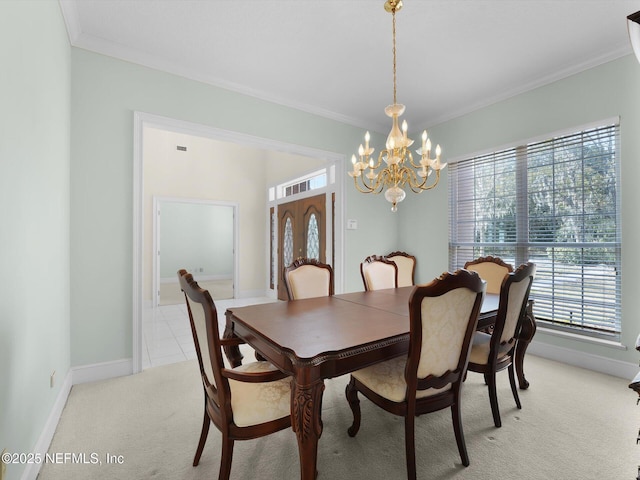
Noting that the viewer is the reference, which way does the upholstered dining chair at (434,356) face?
facing away from the viewer and to the left of the viewer

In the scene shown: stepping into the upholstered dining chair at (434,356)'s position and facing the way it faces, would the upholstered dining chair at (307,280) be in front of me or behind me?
in front

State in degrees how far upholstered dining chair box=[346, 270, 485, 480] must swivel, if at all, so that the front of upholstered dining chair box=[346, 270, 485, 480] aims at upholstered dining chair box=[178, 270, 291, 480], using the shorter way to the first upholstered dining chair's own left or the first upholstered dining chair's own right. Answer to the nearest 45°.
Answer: approximately 90° to the first upholstered dining chair's own left

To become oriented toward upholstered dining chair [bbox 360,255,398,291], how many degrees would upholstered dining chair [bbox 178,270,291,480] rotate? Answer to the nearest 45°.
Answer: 0° — it already faces it

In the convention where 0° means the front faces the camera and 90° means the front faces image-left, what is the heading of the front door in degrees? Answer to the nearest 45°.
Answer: approximately 45°

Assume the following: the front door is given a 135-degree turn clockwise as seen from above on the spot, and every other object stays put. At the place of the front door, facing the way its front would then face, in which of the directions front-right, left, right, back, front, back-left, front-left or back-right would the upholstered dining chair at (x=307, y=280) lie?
back

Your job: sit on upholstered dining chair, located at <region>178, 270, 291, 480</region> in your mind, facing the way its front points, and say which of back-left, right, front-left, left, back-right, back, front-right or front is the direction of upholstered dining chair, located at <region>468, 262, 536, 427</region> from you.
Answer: front-right

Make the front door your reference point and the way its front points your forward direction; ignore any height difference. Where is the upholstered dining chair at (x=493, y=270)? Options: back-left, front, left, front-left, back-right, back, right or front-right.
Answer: left

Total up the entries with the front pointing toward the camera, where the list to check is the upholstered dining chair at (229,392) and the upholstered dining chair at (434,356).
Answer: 0

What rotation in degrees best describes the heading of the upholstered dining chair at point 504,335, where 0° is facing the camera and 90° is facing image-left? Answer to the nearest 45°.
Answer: approximately 135°

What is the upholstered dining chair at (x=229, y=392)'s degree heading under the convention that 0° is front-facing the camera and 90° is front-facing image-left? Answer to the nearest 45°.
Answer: approximately 225°

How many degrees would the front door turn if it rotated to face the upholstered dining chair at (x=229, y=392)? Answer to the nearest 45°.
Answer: approximately 45° to its left

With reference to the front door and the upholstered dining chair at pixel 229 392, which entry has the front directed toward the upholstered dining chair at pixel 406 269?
the upholstered dining chair at pixel 229 392

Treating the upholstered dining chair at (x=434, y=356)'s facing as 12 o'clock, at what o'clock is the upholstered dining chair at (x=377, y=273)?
the upholstered dining chair at (x=377, y=273) is roughly at 1 o'clock from the upholstered dining chair at (x=434, y=356).
